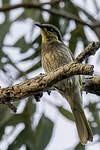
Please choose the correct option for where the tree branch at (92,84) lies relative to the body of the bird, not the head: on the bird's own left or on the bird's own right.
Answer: on the bird's own left

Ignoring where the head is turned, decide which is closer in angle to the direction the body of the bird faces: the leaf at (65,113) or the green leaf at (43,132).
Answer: the green leaf

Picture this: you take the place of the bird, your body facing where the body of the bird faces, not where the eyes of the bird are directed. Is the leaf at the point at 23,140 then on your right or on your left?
on your right

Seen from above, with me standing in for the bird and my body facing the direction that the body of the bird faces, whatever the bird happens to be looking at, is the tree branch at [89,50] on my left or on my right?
on my left

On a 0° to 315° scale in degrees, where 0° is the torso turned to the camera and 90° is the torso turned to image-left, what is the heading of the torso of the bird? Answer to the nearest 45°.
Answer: approximately 45°
